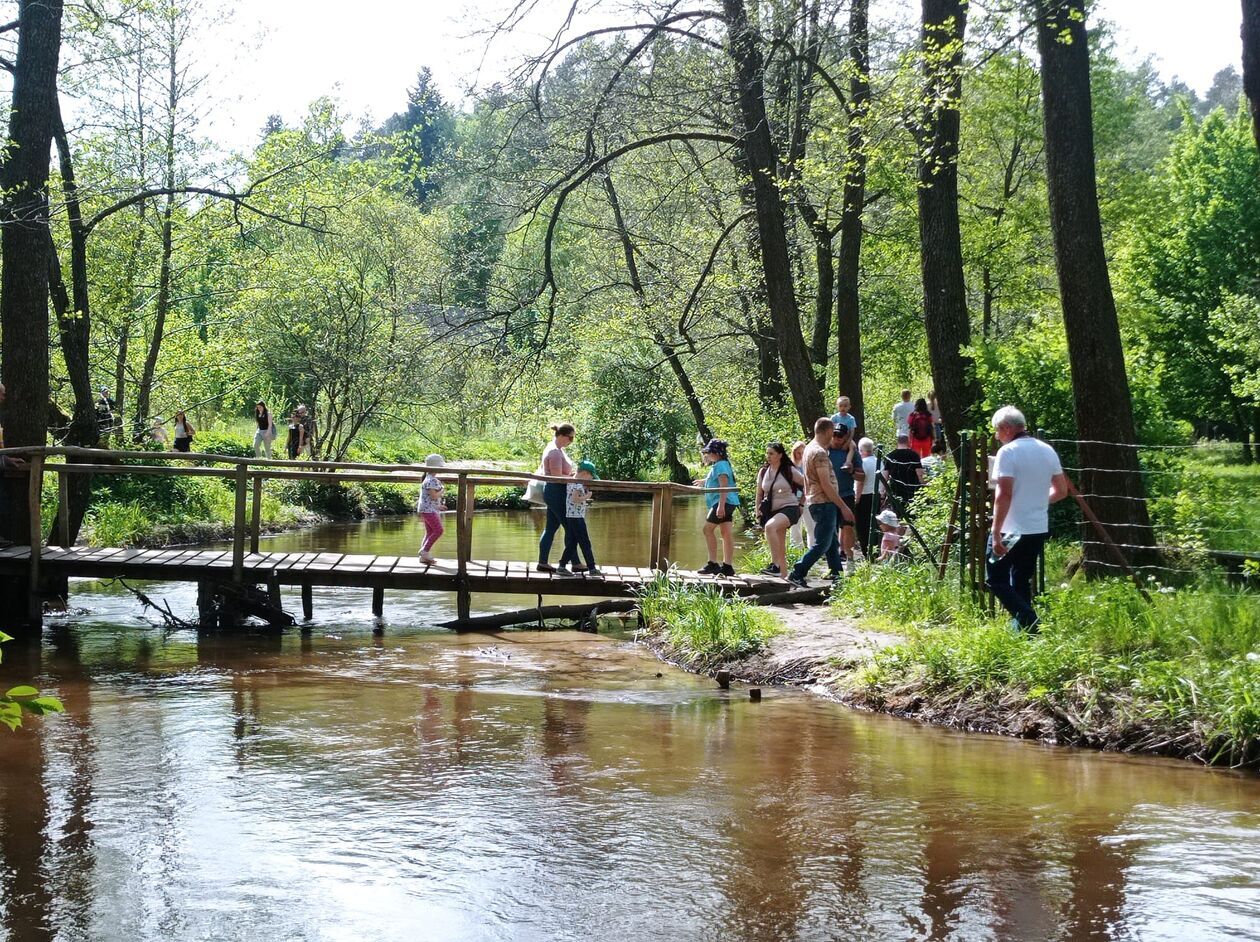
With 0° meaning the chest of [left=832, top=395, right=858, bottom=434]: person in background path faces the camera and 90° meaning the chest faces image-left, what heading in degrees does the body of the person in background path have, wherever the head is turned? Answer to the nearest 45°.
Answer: approximately 0°

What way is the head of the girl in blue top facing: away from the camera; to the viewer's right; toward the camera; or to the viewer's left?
to the viewer's left

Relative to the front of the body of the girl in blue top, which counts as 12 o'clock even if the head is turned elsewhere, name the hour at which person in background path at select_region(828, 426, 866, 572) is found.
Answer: The person in background path is roughly at 5 o'clock from the girl in blue top.

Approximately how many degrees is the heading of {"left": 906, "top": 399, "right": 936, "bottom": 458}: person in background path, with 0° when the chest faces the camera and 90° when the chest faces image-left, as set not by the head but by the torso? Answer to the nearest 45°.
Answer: approximately 180°

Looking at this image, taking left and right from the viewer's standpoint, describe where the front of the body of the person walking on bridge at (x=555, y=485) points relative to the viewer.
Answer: facing to the right of the viewer

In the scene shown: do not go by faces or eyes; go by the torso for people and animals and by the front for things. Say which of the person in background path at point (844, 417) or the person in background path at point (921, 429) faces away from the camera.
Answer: the person in background path at point (921, 429)

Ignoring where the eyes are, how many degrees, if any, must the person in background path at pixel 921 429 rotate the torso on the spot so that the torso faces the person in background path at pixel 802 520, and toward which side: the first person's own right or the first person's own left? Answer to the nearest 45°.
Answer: approximately 180°

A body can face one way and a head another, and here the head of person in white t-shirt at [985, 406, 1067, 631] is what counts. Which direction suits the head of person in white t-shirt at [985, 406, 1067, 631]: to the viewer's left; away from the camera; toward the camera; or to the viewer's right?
to the viewer's left

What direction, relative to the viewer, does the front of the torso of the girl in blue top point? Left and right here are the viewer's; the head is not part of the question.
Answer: facing to the left of the viewer

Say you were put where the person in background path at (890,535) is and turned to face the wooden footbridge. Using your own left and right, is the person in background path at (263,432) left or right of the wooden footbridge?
right

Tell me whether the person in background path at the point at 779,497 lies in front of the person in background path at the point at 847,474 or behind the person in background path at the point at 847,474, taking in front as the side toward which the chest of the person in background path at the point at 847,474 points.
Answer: in front
